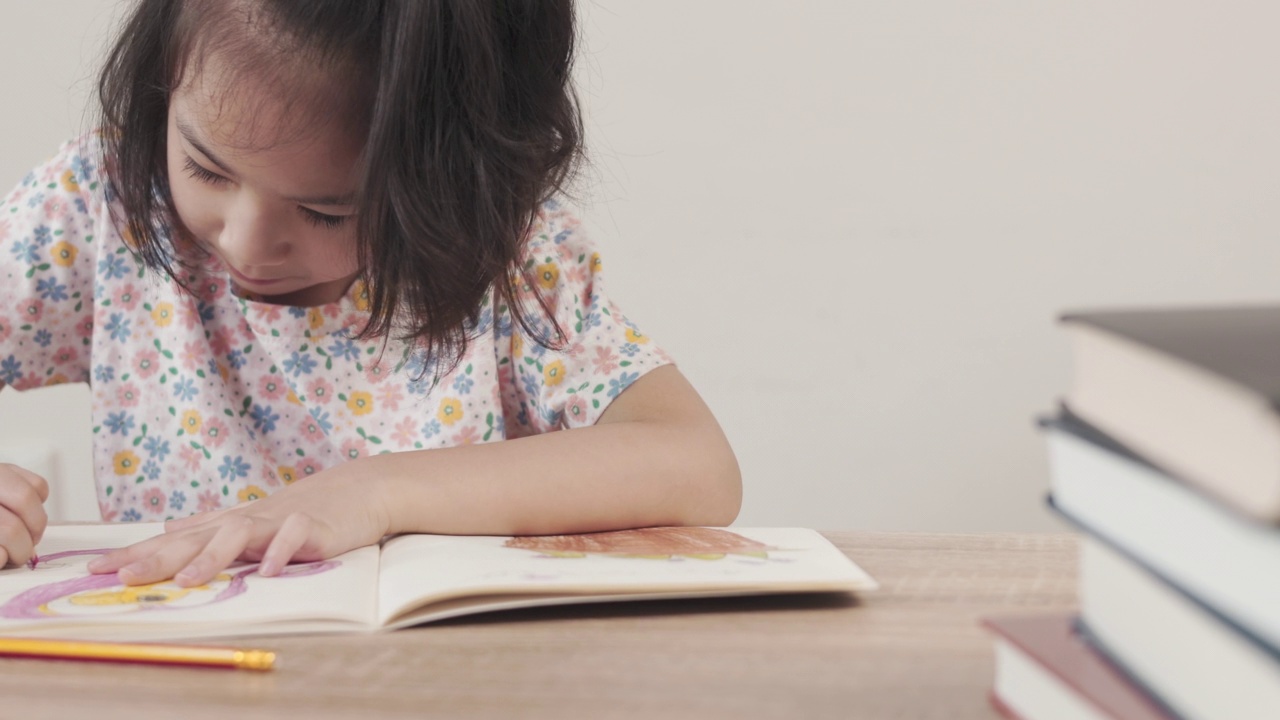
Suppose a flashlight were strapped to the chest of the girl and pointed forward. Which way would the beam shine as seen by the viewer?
toward the camera

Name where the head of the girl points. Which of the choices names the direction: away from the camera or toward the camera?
toward the camera

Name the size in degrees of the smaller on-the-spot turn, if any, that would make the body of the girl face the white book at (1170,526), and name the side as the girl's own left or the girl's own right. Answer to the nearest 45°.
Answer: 0° — they already face it
